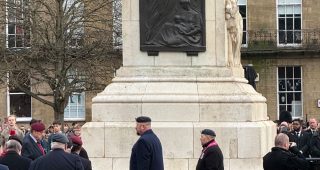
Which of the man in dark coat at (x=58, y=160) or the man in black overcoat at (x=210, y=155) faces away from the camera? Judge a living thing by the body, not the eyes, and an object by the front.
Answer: the man in dark coat

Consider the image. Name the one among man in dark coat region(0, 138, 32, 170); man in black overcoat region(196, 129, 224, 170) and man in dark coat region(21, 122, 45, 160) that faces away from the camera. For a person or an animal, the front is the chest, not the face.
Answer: man in dark coat region(0, 138, 32, 170)

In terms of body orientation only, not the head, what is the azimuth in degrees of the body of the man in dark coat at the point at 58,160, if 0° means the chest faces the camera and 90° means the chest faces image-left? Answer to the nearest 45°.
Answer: approximately 180°

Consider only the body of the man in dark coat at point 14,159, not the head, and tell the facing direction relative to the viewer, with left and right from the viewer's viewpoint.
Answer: facing away from the viewer

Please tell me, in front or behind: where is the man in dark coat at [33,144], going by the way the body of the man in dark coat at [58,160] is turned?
in front

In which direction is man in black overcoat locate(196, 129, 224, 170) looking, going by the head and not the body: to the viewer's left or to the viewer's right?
to the viewer's left

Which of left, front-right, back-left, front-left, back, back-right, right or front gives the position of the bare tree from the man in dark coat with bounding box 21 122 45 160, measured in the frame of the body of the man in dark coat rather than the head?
back-left

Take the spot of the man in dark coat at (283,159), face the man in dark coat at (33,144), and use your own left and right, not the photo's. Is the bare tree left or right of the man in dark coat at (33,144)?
right
